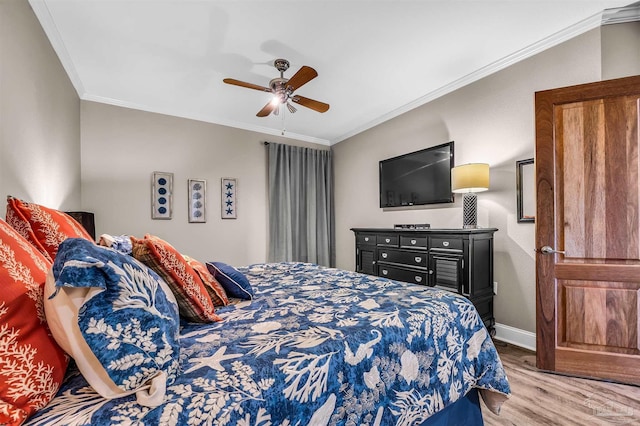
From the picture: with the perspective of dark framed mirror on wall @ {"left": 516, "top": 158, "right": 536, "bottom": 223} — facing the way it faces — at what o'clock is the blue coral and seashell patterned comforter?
The blue coral and seashell patterned comforter is roughly at 11 o'clock from the dark framed mirror on wall.

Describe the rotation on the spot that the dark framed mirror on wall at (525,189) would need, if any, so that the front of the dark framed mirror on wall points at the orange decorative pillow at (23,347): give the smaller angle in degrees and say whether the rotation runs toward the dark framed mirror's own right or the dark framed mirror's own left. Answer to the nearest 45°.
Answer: approximately 45° to the dark framed mirror's own left

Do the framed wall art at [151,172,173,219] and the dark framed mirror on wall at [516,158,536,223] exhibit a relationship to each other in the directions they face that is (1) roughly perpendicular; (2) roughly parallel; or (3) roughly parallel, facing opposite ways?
roughly perpendicular

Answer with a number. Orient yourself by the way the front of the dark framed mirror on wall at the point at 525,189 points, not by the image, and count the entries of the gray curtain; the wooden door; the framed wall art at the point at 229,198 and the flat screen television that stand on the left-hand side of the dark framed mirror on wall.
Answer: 1

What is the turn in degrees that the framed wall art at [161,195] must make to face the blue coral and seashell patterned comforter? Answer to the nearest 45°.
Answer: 0° — it already faces it

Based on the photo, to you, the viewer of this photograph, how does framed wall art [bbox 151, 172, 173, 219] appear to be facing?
facing the viewer

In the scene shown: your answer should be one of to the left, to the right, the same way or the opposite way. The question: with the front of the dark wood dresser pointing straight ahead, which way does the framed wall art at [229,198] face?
to the left

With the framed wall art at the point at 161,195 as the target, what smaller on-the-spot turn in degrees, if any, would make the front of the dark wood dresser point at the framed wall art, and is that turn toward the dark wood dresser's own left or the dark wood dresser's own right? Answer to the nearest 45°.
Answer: approximately 45° to the dark wood dresser's own right

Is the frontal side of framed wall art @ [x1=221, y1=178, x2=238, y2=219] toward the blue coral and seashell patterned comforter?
yes

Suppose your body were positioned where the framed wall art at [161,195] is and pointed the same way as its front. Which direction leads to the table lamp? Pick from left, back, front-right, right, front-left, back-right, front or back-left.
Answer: front-left

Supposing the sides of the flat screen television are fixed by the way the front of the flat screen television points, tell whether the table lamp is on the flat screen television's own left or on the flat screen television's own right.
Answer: on the flat screen television's own left

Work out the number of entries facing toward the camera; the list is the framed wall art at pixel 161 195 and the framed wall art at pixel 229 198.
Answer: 2

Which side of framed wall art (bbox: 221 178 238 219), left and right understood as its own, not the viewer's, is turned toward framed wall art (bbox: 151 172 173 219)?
right

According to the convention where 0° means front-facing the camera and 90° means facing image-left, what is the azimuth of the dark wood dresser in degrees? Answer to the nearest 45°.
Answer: approximately 45°

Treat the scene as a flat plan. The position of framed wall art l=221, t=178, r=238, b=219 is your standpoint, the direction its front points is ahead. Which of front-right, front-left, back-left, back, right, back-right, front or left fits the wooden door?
front-left

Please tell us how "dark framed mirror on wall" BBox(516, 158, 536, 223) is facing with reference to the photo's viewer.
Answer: facing the viewer and to the left of the viewer
